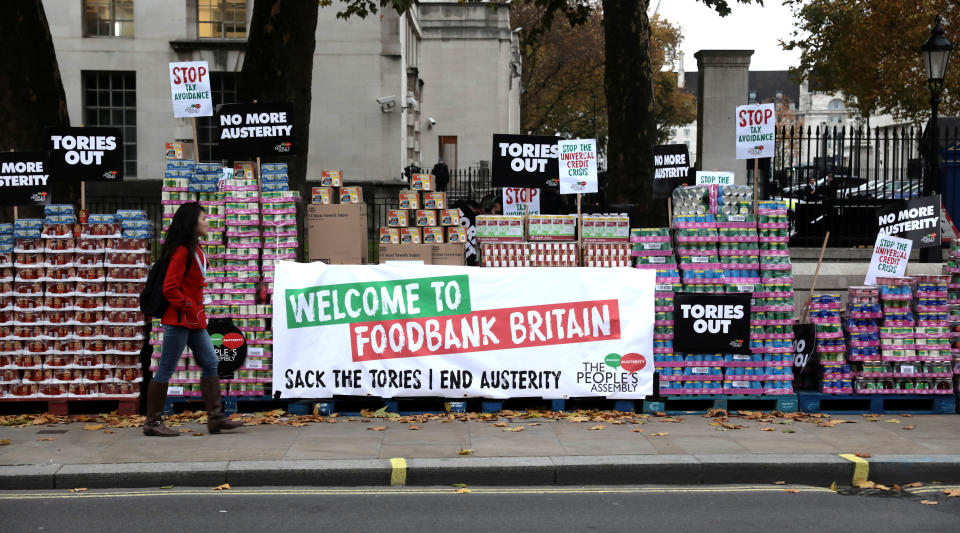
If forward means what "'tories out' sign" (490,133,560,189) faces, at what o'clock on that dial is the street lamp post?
The street lamp post is roughly at 8 o'clock from the 'tories out' sign.

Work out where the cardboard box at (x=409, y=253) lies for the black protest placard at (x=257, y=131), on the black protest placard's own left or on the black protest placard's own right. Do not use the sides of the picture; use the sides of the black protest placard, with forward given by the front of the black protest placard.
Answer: on the black protest placard's own left

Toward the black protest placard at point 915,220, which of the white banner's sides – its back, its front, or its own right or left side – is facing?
left

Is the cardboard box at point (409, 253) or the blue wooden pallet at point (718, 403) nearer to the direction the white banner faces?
the blue wooden pallet

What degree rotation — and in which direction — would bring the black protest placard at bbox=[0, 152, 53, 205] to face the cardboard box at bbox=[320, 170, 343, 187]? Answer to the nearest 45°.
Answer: approximately 90° to its left

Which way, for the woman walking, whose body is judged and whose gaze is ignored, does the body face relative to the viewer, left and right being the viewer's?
facing to the right of the viewer

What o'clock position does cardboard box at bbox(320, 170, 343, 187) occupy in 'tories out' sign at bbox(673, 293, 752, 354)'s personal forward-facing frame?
The cardboard box is roughly at 3 o'clock from the 'tories out' sign.

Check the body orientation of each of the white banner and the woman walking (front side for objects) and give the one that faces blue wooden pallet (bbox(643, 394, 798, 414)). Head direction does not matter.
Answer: the woman walking

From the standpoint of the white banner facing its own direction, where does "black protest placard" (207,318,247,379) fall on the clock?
The black protest placard is roughly at 3 o'clock from the white banner.

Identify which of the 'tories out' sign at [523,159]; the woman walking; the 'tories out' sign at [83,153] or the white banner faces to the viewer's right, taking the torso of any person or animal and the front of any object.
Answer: the woman walking

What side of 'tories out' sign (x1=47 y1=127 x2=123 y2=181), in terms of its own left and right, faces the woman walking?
front

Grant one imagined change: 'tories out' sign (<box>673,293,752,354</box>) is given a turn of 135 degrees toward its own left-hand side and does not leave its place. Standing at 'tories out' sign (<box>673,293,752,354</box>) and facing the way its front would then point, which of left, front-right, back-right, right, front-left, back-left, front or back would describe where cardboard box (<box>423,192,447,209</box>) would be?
back-left

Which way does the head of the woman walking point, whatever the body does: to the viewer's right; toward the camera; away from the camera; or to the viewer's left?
to the viewer's right

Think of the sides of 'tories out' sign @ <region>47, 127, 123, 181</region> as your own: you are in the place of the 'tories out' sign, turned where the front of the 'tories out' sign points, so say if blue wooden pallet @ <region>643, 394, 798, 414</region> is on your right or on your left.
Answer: on your left
